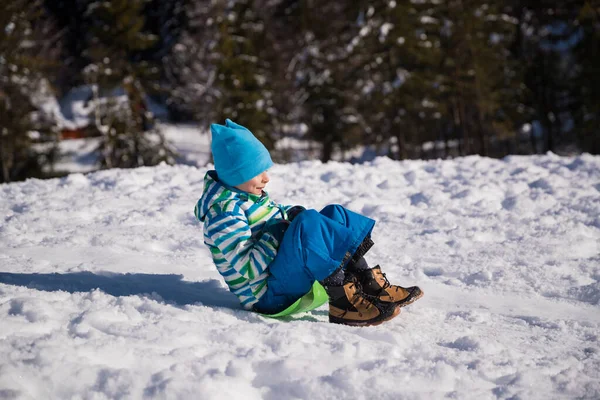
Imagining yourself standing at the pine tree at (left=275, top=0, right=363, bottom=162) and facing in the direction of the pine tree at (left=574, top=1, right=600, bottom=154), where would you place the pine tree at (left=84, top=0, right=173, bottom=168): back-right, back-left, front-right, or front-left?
back-right

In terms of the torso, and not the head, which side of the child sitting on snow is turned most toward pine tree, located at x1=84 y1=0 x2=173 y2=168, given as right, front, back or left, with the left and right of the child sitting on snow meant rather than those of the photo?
left

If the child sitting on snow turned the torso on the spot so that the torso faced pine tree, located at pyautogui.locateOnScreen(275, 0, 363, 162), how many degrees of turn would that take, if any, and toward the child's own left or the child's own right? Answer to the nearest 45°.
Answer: approximately 90° to the child's own left

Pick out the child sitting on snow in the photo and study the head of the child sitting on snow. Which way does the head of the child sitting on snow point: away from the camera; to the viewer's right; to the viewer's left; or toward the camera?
to the viewer's right

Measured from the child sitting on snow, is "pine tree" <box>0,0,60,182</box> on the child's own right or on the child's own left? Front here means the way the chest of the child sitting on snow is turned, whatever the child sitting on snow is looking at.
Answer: on the child's own left

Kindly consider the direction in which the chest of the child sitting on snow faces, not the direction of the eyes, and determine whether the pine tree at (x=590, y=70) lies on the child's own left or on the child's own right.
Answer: on the child's own left

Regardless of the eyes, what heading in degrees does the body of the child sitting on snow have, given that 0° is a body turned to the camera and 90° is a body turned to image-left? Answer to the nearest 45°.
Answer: approximately 270°
